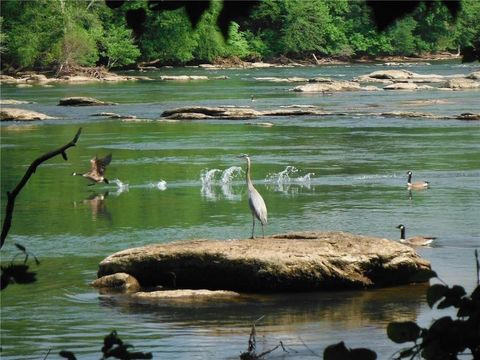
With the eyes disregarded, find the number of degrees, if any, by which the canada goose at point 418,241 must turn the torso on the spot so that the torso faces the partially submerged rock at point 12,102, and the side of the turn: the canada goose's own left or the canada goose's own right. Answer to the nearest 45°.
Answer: approximately 45° to the canada goose's own right

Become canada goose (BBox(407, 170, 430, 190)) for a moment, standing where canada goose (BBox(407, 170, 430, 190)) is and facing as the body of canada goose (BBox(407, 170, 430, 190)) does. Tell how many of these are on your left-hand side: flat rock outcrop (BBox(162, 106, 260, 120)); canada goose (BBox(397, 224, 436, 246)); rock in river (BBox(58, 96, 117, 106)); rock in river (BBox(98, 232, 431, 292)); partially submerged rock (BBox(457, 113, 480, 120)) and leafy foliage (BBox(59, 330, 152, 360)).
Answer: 3

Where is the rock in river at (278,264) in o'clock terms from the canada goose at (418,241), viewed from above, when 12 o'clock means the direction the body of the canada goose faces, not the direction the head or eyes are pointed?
The rock in river is roughly at 10 o'clock from the canada goose.

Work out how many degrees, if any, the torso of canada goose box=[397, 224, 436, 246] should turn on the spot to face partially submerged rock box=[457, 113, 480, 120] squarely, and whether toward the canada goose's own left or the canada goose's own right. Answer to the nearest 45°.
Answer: approximately 90° to the canada goose's own right

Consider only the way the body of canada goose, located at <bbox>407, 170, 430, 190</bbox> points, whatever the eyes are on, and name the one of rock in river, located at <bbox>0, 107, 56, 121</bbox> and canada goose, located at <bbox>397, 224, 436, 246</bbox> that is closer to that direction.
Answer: the rock in river

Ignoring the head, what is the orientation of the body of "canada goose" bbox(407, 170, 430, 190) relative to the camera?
to the viewer's left

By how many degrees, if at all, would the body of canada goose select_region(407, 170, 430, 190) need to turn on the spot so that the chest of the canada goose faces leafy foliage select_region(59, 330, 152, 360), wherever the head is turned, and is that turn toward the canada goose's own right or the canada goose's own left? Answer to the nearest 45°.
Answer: approximately 90° to the canada goose's own left

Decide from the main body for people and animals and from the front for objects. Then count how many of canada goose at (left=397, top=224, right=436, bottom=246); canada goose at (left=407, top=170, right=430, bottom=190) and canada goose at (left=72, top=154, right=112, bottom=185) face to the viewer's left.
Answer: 3

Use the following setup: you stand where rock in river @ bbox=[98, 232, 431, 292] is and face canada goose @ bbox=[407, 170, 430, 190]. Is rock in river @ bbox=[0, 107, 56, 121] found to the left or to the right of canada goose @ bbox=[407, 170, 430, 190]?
left

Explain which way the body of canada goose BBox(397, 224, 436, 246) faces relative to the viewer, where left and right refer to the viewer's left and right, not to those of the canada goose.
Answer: facing to the left of the viewer

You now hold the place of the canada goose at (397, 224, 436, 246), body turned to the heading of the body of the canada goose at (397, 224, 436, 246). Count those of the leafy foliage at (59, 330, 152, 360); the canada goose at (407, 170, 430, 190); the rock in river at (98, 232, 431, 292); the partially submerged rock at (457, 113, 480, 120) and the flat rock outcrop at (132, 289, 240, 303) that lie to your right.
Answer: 2

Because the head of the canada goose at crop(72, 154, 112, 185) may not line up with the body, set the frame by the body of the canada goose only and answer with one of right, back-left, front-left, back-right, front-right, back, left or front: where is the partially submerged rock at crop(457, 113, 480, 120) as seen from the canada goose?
back-right

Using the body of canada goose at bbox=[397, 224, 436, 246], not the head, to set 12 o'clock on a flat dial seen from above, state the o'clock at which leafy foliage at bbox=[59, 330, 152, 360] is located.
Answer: The leafy foliage is roughly at 9 o'clock from the canada goose.

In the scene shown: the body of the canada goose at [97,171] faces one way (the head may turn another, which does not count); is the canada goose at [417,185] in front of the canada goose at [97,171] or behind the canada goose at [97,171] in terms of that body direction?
behind

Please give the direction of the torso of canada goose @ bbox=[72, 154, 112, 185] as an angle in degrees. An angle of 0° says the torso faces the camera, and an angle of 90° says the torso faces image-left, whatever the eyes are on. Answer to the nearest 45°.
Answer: approximately 90°
